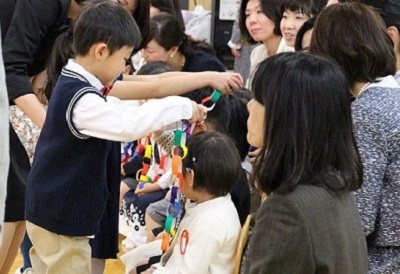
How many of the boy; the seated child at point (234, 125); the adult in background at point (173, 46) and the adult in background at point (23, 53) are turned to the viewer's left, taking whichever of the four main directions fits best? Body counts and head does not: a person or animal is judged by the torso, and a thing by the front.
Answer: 2

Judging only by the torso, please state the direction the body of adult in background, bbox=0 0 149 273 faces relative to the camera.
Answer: to the viewer's right

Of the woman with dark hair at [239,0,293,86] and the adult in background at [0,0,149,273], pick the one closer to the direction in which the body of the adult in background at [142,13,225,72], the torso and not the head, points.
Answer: the adult in background

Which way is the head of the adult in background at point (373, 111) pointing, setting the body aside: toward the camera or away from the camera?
away from the camera

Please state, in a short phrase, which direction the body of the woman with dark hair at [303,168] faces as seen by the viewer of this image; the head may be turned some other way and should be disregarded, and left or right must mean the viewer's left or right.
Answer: facing away from the viewer and to the left of the viewer

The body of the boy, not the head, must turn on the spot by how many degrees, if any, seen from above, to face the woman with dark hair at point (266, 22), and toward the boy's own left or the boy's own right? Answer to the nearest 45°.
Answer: approximately 45° to the boy's own left

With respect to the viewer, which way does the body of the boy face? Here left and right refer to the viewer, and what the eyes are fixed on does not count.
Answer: facing to the right of the viewer

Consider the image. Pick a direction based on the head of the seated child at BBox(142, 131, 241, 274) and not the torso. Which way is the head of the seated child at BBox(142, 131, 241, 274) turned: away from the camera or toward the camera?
away from the camera
